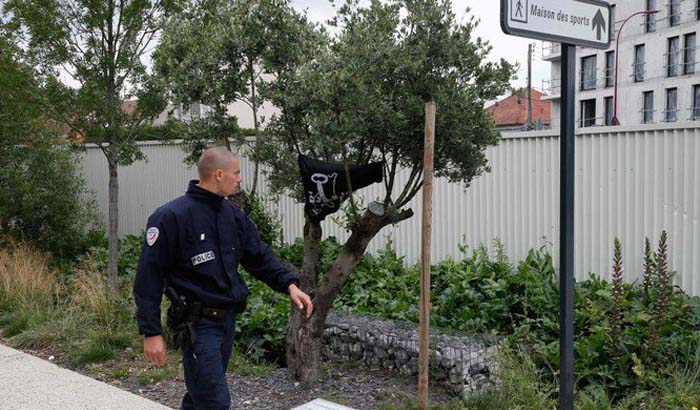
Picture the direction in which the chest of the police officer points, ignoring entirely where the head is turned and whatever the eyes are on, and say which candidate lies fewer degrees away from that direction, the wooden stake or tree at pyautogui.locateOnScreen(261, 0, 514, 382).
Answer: the wooden stake

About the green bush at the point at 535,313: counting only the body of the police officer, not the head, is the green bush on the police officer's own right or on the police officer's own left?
on the police officer's own left

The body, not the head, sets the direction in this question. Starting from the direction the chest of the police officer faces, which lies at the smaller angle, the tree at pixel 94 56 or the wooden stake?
the wooden stake

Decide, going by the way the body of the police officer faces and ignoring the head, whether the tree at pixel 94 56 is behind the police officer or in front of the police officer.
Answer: behind

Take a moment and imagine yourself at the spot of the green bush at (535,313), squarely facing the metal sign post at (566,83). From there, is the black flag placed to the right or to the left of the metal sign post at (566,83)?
right

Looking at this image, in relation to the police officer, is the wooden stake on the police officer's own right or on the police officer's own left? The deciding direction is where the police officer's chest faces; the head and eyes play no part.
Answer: on the police officer's own left

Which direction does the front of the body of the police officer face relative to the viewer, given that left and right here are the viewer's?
facing the viewer and to the right of the viewer

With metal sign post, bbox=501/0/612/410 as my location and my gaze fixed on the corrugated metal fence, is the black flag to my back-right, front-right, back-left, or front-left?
front-left

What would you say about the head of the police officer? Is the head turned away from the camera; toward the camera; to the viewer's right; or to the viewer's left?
to the viewer's right

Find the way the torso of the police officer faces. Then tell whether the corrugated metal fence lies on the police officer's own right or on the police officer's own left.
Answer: on the police officer's own left

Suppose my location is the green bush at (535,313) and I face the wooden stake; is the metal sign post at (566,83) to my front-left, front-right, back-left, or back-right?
front-left

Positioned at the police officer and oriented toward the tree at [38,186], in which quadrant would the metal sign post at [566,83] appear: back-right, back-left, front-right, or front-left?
back-right

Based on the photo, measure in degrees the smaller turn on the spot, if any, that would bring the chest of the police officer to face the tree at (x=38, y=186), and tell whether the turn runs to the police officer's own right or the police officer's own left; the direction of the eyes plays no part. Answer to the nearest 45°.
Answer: approximately 135° to the police officer's own left
